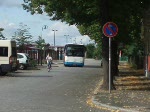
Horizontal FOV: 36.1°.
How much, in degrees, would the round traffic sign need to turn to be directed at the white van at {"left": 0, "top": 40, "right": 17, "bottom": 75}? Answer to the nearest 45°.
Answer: approximately 135° to its right

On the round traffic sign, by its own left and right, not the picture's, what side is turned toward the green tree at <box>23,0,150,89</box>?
back

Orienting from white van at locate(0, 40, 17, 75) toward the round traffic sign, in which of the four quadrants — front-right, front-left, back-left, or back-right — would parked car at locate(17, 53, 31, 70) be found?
back-left

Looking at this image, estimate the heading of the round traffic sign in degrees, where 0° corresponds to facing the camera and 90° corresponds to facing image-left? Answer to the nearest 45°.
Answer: approximately 0°

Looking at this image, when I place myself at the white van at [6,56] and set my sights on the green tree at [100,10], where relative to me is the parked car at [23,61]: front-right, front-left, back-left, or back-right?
back-left

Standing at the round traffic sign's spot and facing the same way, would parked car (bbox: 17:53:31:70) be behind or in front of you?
behind
